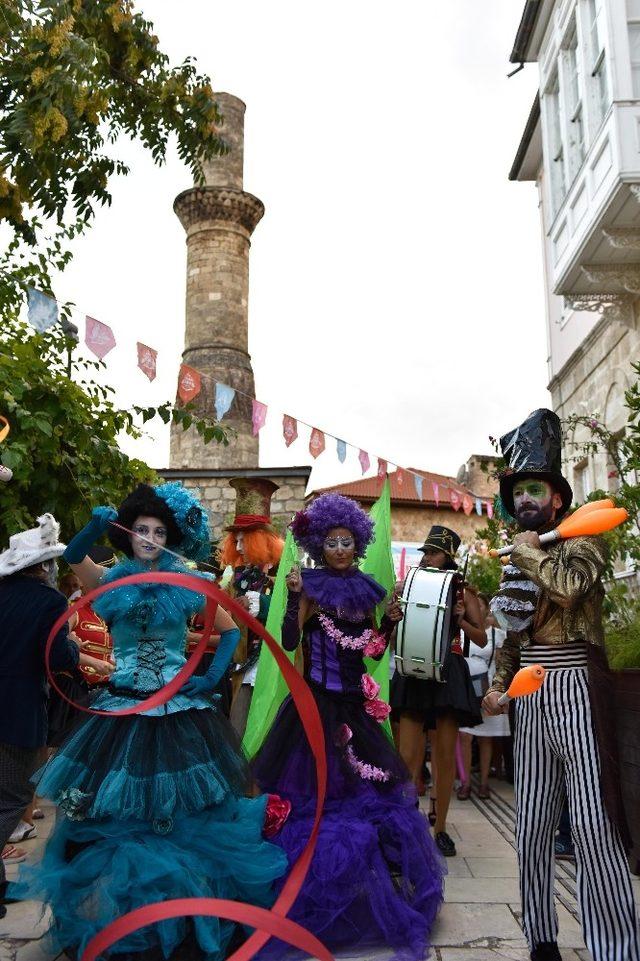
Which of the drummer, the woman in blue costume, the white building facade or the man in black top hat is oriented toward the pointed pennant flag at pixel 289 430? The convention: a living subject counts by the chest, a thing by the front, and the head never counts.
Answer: the white building facade

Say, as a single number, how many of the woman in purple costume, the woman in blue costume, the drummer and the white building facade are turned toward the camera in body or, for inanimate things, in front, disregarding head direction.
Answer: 3

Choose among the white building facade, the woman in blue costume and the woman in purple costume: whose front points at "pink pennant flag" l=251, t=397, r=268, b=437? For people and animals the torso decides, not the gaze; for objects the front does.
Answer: the white building facade

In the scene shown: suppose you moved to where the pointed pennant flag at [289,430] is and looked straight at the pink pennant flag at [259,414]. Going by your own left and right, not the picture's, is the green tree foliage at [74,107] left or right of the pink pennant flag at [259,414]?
left

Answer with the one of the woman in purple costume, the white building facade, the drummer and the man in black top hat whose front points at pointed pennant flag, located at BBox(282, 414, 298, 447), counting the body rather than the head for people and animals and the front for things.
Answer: the white building facade

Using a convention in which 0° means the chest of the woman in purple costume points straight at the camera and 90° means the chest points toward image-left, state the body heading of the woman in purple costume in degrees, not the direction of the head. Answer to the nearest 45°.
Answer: approximately 0°

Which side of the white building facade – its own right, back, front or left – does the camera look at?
left

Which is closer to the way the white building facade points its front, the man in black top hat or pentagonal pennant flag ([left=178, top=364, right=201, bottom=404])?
the pentagonal pennant flag

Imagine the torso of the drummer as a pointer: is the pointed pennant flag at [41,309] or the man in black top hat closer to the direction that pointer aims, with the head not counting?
the man in black top hat

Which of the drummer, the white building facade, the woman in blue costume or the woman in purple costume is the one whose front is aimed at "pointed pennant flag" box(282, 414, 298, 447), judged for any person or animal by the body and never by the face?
the white building facade

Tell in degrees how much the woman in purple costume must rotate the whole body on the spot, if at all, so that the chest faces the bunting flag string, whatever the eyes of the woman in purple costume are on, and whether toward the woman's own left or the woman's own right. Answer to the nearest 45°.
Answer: approximately 180°

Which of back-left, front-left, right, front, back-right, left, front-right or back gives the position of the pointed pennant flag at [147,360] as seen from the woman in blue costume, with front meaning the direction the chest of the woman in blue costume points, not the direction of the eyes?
back
